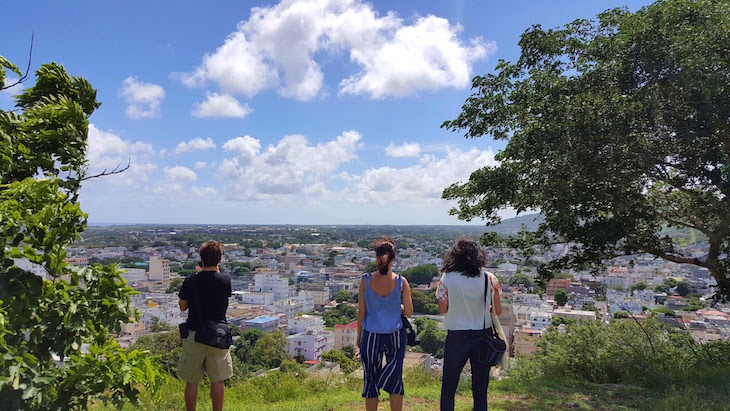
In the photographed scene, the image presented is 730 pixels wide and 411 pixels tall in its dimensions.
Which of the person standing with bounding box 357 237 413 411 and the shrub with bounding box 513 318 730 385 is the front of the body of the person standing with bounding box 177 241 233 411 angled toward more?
the shrub

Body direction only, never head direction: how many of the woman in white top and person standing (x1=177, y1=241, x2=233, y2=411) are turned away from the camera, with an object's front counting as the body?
2

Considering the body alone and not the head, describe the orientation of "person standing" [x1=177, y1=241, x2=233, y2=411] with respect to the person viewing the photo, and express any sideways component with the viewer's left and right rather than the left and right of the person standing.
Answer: facing away from the viewer

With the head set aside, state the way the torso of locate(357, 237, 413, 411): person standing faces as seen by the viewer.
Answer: away from the camera

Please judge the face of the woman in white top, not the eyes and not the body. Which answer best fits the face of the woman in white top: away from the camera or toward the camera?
away from the camera

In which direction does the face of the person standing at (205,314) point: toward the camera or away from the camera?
away from the camera

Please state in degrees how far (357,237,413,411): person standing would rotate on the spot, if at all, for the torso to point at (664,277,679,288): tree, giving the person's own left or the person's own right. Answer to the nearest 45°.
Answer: approximately 45° to the person's own right

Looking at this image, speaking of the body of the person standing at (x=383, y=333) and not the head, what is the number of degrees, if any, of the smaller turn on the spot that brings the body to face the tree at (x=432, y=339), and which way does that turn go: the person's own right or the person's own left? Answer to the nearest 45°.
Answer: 0° — they already face it

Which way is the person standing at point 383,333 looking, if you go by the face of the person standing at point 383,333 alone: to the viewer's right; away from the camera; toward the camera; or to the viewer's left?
away from the camera

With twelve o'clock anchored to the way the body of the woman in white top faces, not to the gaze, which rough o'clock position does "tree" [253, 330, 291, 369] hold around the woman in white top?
The tree is roughly at 11 o'clock from the woman in white top.

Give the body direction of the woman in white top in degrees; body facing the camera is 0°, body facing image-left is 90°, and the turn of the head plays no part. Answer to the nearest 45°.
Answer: approximately 180°
